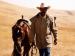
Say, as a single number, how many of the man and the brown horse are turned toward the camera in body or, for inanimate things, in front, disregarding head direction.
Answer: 2

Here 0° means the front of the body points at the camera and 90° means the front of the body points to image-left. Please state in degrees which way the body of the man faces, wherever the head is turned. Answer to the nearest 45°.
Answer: approximately 0°

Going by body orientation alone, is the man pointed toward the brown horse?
no

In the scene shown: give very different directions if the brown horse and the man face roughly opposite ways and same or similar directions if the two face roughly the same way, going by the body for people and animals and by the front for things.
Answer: same or similar directions

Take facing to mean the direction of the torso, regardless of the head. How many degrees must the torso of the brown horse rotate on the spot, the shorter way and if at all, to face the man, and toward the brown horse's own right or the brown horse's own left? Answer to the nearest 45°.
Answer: approximately 45° to the brown horse's own left

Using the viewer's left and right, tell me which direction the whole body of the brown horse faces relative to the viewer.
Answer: facing the viewer
